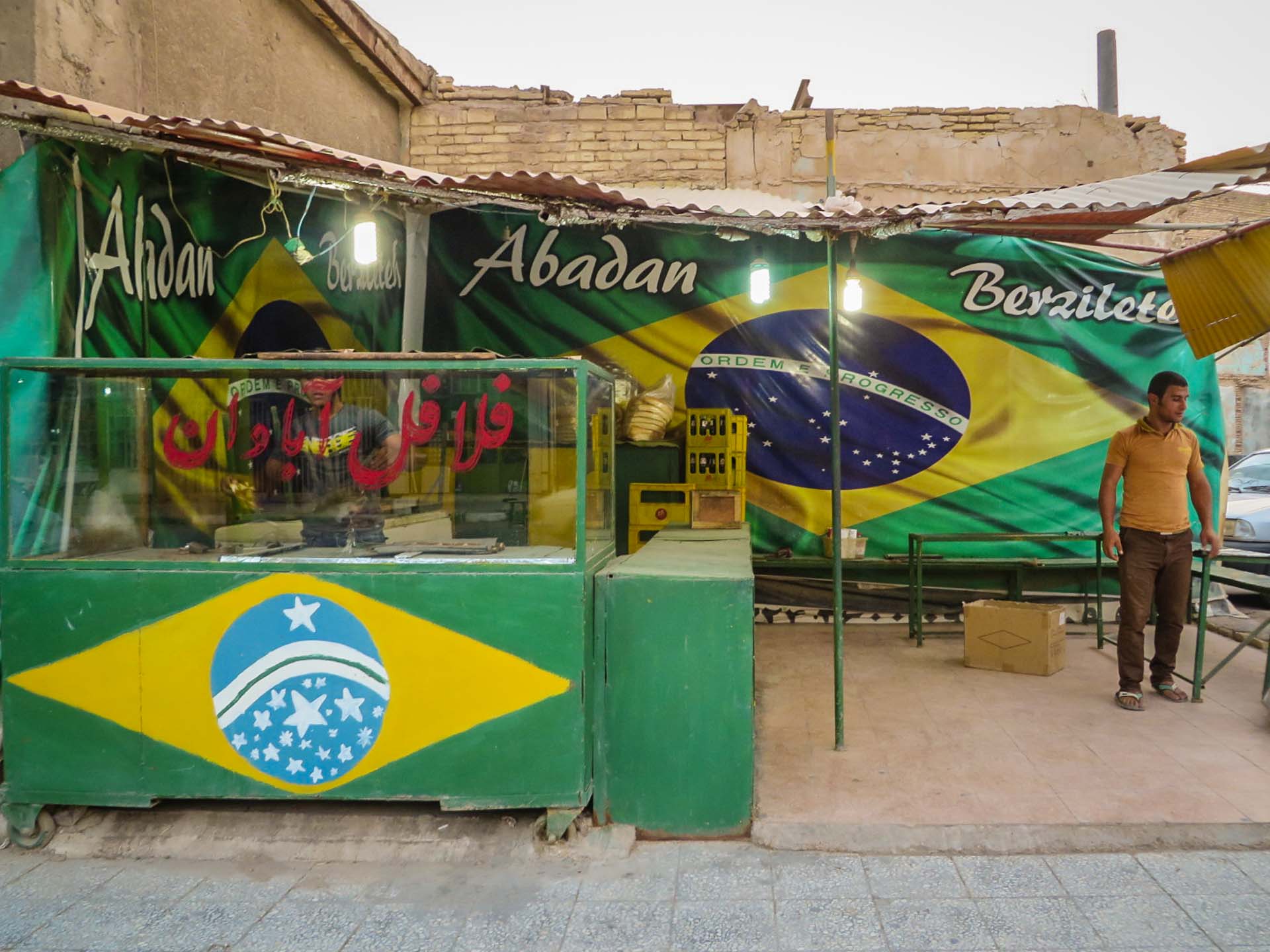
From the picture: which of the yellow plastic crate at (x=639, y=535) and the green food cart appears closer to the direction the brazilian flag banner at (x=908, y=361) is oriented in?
the green food cart

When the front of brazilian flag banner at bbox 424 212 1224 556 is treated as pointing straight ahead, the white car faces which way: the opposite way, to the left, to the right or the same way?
the same way

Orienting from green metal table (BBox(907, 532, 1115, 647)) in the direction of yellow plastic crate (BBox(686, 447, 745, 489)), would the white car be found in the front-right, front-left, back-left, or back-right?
back-right

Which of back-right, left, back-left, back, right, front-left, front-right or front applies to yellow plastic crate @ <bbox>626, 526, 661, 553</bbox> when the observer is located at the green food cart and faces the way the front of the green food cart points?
back-left

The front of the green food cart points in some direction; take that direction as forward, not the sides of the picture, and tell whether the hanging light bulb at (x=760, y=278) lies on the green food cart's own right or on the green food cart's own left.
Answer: on the green food cart's own left

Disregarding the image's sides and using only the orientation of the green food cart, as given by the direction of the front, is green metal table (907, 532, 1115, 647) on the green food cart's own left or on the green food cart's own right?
on the green food cart's own left

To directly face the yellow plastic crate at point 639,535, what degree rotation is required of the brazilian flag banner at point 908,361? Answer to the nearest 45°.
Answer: approximately 45° to its right

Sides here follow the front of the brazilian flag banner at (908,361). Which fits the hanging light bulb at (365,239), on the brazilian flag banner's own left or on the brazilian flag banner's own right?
on the brazilian flag banner's own right

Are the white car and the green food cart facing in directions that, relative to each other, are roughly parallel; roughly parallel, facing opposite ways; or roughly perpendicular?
roughly perpendicular

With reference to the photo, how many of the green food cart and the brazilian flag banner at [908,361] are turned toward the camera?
2

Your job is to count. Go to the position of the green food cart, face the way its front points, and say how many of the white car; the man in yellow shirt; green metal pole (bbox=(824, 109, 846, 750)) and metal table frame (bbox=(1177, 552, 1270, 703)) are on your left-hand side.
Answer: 4

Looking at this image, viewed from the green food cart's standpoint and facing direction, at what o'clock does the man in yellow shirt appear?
The man in yellow shirt is roughly at 9 o'clock from the green food cart.

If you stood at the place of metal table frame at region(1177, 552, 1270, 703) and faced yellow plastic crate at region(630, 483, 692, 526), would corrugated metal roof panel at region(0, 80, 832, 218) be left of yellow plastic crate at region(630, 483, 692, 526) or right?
left
